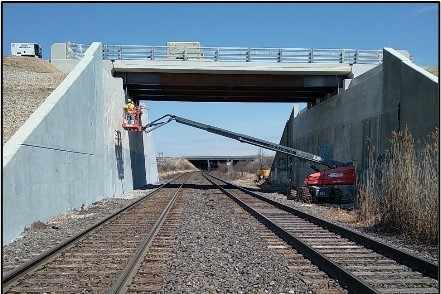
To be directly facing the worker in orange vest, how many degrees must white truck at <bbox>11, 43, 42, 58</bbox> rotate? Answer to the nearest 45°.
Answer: approximately 45° to its right

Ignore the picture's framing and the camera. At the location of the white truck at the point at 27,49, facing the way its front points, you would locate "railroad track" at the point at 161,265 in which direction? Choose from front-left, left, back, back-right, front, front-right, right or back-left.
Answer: right

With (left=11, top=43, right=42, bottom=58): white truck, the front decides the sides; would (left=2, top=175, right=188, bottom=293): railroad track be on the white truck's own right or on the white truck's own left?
on the white truck's own right

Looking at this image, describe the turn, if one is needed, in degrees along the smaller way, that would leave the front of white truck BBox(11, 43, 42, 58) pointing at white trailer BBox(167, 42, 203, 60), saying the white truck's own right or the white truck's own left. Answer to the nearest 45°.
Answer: approximately 45° to the white truck's own right

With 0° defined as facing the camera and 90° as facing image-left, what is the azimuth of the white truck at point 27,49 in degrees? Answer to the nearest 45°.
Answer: approximately 270°

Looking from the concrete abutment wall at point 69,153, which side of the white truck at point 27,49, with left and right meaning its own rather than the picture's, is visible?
right
